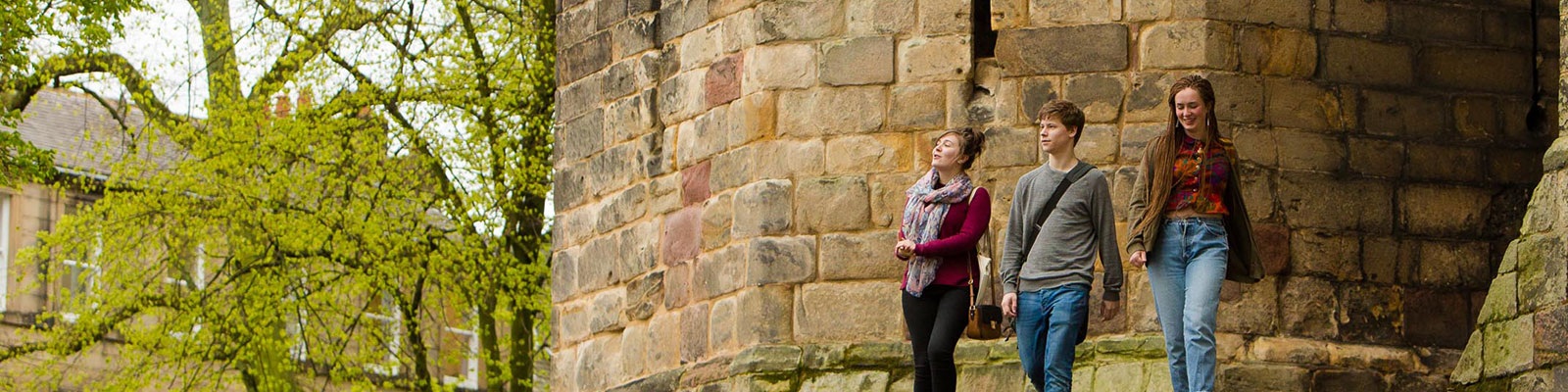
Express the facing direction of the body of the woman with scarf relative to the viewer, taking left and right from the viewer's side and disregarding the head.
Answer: facing the viewer and to the left of the viewer

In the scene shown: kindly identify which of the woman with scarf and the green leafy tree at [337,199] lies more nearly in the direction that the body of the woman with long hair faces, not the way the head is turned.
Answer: the woman with scarf

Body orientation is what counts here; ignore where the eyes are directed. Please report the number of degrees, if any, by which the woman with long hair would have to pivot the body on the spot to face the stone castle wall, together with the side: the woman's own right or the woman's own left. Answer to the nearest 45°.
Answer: approximately 180°

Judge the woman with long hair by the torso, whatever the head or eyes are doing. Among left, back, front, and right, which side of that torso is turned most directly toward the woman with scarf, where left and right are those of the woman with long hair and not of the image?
right

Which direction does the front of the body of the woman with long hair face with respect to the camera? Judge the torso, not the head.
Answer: toward the camera

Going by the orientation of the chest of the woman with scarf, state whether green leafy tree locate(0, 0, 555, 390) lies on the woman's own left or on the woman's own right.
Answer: on the woman's own right

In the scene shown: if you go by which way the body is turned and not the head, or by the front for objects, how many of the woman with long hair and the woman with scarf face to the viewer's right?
0

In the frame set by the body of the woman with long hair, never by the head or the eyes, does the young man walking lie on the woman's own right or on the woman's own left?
on the woman's own right
